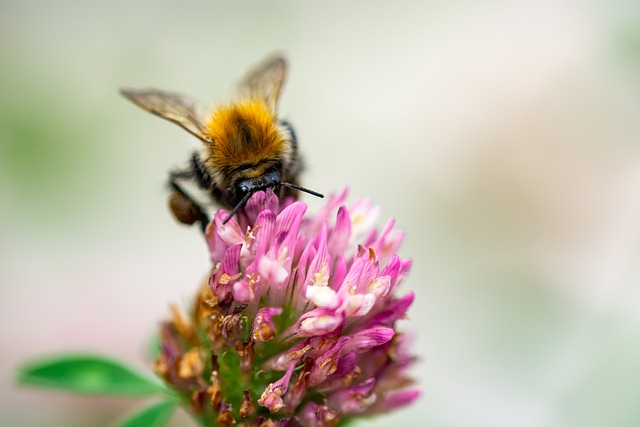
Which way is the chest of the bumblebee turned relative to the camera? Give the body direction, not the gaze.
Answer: toward the camera
